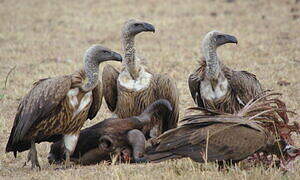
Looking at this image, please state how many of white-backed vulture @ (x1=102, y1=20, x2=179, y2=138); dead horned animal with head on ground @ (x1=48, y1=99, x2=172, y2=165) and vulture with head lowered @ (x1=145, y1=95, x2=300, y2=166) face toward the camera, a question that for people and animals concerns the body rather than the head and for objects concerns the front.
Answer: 1

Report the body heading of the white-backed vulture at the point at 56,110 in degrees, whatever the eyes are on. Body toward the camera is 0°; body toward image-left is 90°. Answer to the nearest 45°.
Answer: approximately 315°

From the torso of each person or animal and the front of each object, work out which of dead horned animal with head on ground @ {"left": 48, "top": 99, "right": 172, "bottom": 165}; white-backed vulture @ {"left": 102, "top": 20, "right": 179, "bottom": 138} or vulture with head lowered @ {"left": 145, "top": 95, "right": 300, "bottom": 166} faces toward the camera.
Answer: the white-backed vulture

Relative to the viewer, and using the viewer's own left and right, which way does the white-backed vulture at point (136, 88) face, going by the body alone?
facing the viewer
